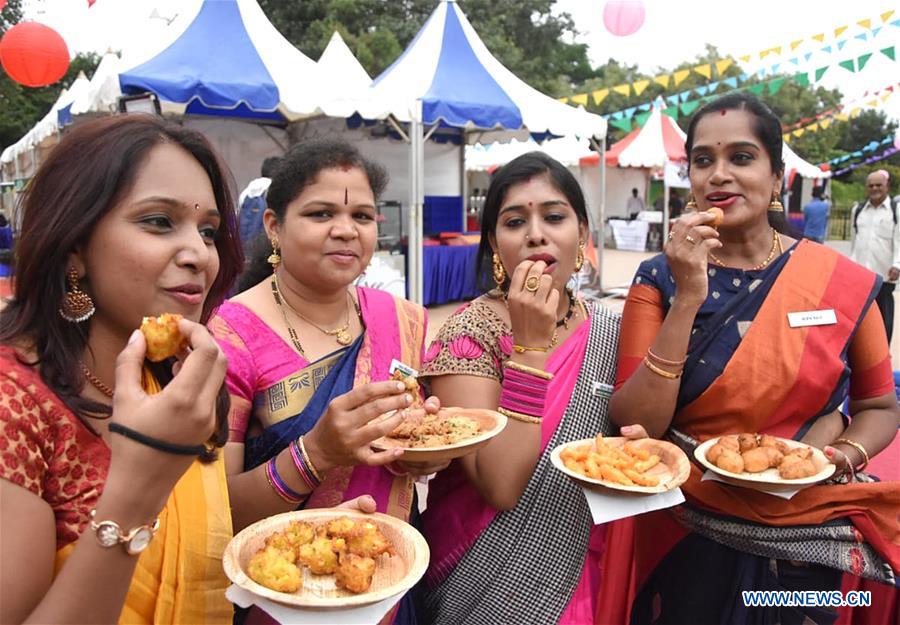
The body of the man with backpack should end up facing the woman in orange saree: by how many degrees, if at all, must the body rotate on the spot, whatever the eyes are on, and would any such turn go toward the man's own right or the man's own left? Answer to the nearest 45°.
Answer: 0° — they already face them

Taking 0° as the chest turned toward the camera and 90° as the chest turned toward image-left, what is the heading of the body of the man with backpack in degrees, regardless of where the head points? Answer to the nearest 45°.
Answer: approximately 0°

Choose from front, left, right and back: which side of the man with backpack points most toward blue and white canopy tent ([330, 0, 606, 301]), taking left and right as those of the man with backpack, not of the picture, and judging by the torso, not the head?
right

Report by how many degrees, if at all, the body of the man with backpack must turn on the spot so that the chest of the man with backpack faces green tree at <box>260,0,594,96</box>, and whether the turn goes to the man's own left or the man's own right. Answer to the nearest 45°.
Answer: approximately 135° to the man's own right

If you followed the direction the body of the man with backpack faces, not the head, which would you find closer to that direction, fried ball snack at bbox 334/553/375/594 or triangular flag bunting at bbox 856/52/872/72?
the fried ball snack

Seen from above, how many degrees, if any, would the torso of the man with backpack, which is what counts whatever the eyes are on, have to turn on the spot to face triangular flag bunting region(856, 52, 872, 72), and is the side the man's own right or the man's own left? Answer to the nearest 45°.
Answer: approximately 180°

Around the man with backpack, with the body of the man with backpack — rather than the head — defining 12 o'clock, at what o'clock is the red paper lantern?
The red paper lantern is roughly at 2 o'clock from the man with backpack.

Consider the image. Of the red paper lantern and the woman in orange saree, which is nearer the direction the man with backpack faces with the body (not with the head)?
the woman in orange saree

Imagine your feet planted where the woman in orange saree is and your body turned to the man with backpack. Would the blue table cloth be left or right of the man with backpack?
left

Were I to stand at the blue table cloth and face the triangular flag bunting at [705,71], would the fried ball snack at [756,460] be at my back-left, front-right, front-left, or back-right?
back-right

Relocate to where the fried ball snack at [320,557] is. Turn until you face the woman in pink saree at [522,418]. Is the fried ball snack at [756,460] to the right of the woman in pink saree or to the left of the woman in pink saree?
right

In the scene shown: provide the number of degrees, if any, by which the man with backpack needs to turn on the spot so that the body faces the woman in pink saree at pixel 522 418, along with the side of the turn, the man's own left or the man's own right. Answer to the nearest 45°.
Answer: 0° — they already face them

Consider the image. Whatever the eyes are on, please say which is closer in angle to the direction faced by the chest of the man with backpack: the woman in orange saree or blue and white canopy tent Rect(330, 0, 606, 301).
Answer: the woman in orange saree

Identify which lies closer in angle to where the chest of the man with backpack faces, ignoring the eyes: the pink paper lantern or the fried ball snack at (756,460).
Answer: the fried ball snack
